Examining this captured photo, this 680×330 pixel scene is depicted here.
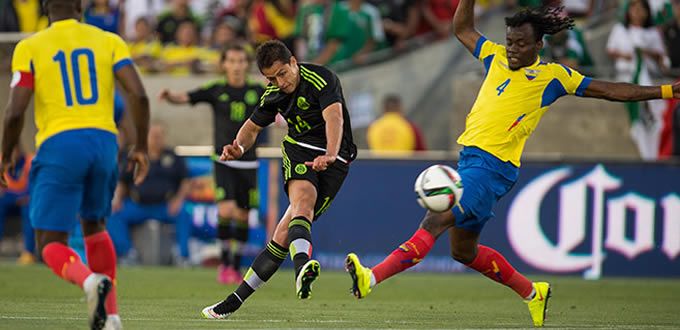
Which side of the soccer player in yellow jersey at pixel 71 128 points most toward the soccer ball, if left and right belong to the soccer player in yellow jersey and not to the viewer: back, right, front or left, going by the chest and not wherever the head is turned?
right

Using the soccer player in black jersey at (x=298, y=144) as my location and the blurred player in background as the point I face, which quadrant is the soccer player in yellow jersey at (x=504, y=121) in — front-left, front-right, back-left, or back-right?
back-right

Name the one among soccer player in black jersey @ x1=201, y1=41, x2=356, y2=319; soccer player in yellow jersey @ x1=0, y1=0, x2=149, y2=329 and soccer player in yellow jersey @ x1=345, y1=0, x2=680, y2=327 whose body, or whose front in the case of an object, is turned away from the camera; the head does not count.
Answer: soccer player in yellow jersey @ x1=0, y1=0, x2=149, y2=329

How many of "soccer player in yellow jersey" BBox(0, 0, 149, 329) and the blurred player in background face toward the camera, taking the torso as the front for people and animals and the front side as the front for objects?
1

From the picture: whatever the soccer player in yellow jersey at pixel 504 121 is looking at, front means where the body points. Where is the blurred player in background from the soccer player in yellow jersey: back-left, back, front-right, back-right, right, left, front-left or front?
right

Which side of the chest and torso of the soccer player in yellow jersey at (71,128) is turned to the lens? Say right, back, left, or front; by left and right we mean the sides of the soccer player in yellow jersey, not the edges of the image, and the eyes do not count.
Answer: back

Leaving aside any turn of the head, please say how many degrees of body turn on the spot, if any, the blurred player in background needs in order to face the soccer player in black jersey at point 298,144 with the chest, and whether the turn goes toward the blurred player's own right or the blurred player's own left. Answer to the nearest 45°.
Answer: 0° — they already face them

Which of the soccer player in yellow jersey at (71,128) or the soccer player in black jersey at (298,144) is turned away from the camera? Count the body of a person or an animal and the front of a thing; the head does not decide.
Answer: the soccer player in yellow jersey

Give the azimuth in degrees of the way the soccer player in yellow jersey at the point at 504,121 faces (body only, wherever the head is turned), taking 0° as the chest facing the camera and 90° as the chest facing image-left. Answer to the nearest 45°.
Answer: approximately 45°

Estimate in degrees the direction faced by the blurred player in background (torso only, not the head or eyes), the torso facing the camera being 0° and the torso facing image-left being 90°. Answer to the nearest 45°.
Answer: approximately 0°
